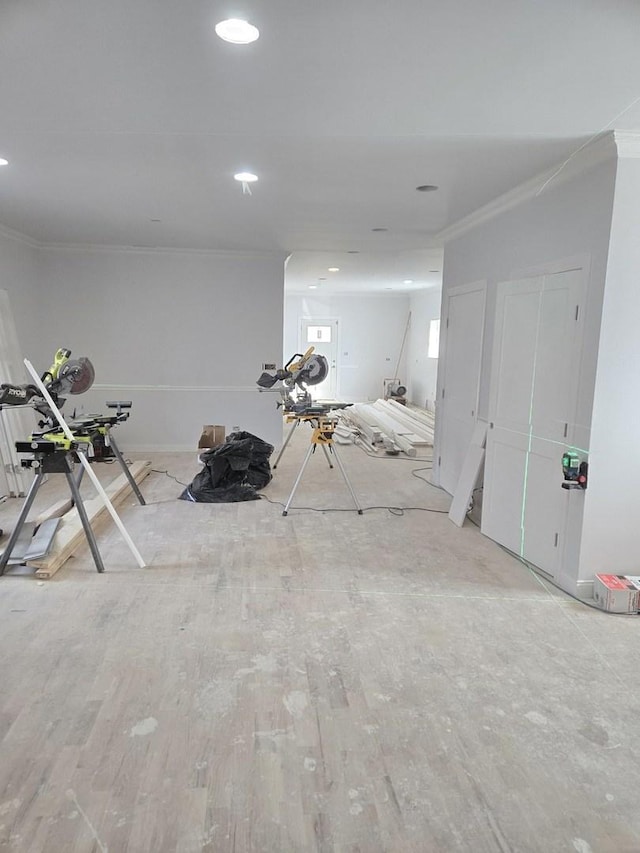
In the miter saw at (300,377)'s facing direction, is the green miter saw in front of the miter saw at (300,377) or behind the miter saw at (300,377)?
behind

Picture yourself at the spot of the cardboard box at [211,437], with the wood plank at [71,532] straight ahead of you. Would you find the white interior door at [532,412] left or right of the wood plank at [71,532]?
left

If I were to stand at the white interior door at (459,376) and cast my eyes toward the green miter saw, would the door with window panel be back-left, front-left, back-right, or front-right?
back-right

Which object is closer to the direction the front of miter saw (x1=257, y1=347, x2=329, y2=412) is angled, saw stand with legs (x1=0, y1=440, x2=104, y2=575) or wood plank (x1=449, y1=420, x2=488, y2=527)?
the wood plank

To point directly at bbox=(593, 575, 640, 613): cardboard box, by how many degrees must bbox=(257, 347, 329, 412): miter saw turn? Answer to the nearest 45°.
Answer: approximately 45° to its right

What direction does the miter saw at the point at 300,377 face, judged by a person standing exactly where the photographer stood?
facing to the right of the viewer

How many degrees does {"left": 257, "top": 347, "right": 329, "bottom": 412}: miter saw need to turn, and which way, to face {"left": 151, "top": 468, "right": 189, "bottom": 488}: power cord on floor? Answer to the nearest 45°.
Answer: approximately 135° to its left

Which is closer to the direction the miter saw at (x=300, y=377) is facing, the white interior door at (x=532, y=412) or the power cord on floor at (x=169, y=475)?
the white interior door

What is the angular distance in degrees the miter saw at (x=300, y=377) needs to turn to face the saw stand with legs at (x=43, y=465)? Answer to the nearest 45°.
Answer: approximately 135° to its right

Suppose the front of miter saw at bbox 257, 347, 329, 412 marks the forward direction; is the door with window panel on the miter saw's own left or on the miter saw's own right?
on the miter saw's own left

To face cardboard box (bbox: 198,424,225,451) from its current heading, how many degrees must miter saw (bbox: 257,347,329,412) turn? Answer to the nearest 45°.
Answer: approximately 135° to its left
